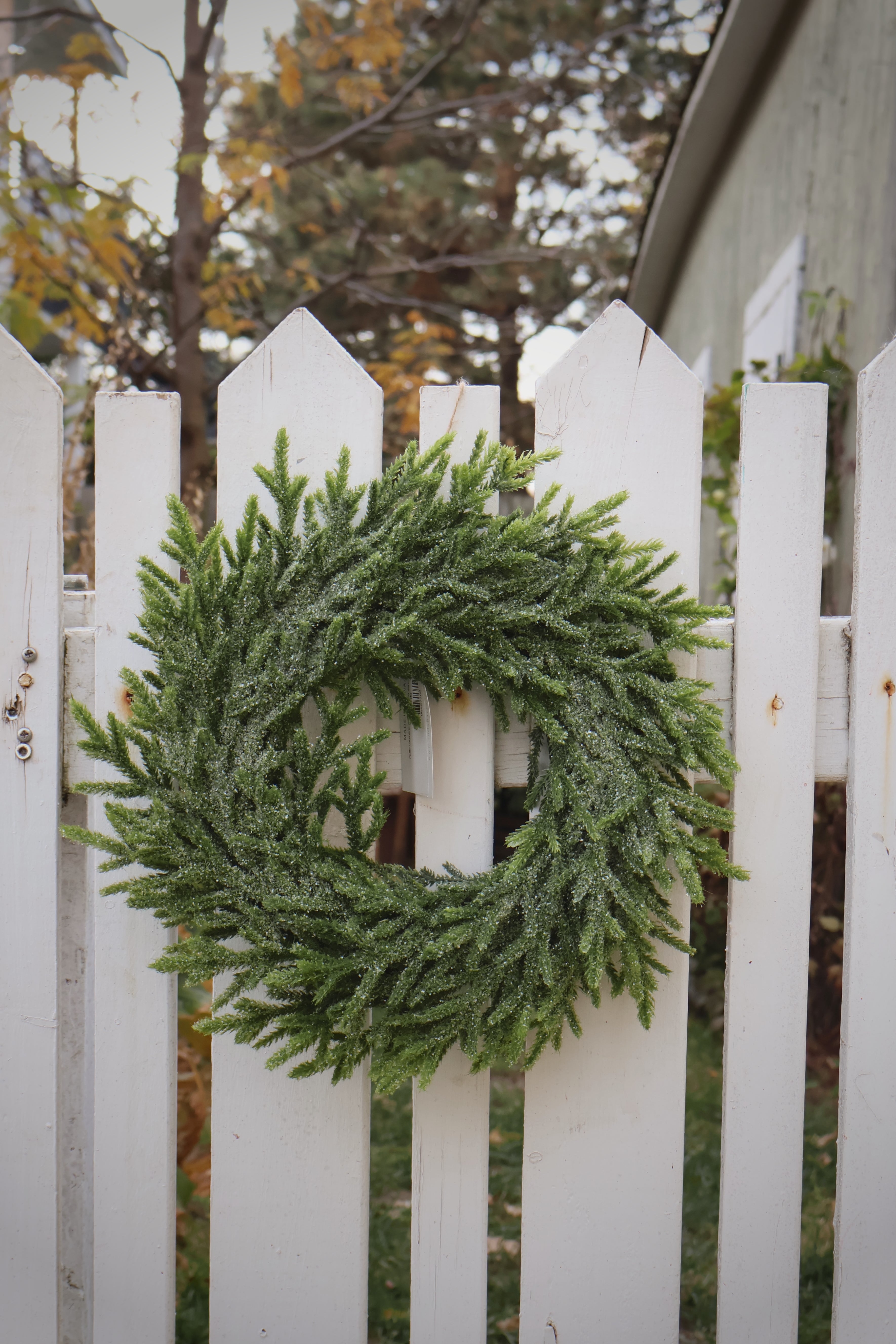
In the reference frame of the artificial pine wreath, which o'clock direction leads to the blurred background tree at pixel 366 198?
The blurred background tree is roughly at 6 o'clock from the artificial pine wreath.

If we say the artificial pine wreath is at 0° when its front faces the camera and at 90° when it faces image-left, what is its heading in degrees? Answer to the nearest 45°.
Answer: approximately 0°

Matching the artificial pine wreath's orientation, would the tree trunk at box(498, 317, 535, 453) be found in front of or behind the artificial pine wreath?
behind
